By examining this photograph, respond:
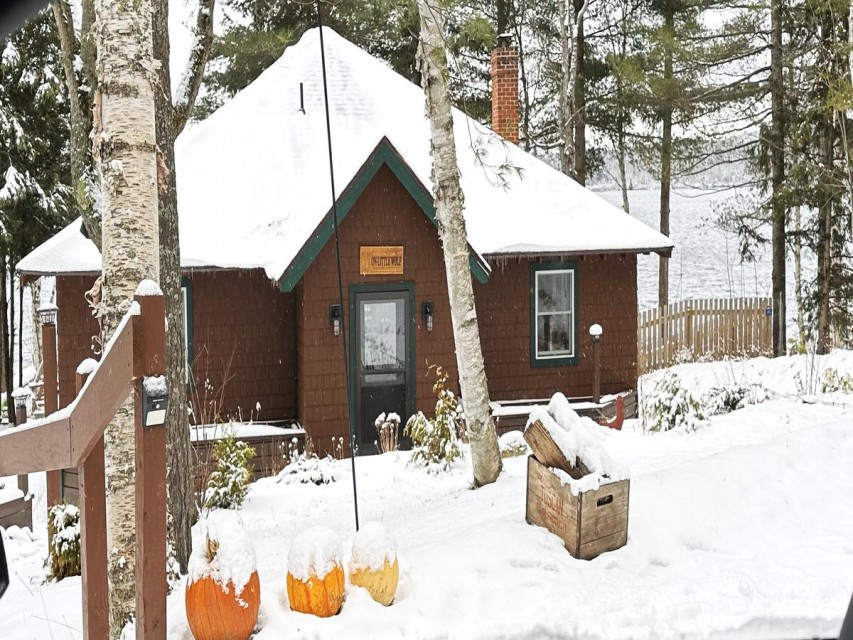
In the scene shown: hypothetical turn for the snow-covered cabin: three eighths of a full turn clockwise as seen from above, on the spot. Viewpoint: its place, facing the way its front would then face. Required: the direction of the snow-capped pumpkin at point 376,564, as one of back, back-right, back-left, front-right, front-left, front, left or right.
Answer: back-left

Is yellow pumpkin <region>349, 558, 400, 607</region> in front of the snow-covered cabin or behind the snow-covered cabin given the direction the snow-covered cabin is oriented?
in front

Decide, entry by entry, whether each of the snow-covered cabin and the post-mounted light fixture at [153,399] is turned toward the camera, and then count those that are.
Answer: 2

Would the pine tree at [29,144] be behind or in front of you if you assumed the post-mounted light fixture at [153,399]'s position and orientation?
behind

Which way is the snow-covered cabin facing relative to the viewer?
toward the camera

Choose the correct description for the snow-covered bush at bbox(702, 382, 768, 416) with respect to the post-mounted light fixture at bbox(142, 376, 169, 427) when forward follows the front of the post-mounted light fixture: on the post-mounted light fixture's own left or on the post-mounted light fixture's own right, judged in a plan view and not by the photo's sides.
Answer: on the post-mounted light fixture's own left

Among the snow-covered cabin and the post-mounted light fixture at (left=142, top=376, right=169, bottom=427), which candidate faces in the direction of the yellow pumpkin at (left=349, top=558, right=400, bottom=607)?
the snow-covered cabin

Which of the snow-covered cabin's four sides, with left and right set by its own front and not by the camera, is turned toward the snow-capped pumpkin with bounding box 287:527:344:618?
front

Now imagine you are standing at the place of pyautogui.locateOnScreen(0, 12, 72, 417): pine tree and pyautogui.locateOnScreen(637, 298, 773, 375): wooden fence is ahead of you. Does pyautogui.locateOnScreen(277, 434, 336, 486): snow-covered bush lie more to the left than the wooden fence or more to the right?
right

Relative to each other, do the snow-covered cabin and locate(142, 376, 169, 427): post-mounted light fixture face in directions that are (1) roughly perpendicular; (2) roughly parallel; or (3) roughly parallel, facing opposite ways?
roughly parallel
